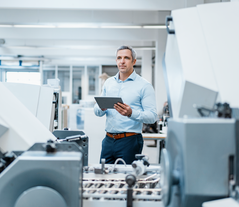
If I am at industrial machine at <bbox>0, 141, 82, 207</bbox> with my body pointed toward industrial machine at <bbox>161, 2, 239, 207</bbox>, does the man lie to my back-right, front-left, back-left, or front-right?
front-left

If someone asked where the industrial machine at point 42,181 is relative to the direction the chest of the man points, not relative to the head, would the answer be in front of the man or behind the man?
in front

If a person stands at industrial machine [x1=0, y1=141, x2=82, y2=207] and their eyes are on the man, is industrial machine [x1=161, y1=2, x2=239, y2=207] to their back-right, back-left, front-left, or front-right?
front-right

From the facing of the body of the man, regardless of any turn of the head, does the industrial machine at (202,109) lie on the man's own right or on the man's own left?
on the man's own left
